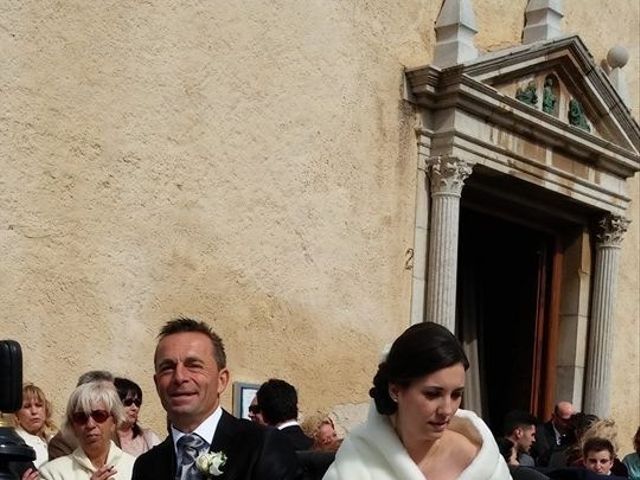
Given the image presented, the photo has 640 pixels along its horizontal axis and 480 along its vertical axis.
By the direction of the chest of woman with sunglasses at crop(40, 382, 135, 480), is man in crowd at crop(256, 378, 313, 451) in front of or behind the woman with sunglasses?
behind

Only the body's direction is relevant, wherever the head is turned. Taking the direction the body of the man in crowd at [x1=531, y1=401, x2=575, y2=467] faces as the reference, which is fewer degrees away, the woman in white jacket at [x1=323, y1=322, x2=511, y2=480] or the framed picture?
the woman in white jacket

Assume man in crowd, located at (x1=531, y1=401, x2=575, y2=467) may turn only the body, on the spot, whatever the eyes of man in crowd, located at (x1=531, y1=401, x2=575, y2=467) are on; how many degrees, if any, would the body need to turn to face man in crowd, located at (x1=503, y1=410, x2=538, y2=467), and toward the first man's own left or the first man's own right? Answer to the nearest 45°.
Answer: approximately 45° to the first man's own right

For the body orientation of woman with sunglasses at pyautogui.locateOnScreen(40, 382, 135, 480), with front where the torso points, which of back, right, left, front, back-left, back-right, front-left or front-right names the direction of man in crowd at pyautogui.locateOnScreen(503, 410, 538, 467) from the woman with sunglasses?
back-left

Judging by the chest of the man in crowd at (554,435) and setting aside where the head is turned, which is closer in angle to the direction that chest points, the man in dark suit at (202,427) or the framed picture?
the man in dark suit

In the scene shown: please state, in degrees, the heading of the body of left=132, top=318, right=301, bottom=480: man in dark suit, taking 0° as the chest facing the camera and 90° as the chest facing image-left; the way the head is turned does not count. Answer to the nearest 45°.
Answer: approximately 45°

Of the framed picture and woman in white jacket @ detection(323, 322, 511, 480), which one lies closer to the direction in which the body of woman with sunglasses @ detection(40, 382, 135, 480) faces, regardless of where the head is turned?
the woman in white jacket

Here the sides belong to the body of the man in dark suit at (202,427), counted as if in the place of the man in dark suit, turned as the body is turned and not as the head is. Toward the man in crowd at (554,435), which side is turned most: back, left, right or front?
back
